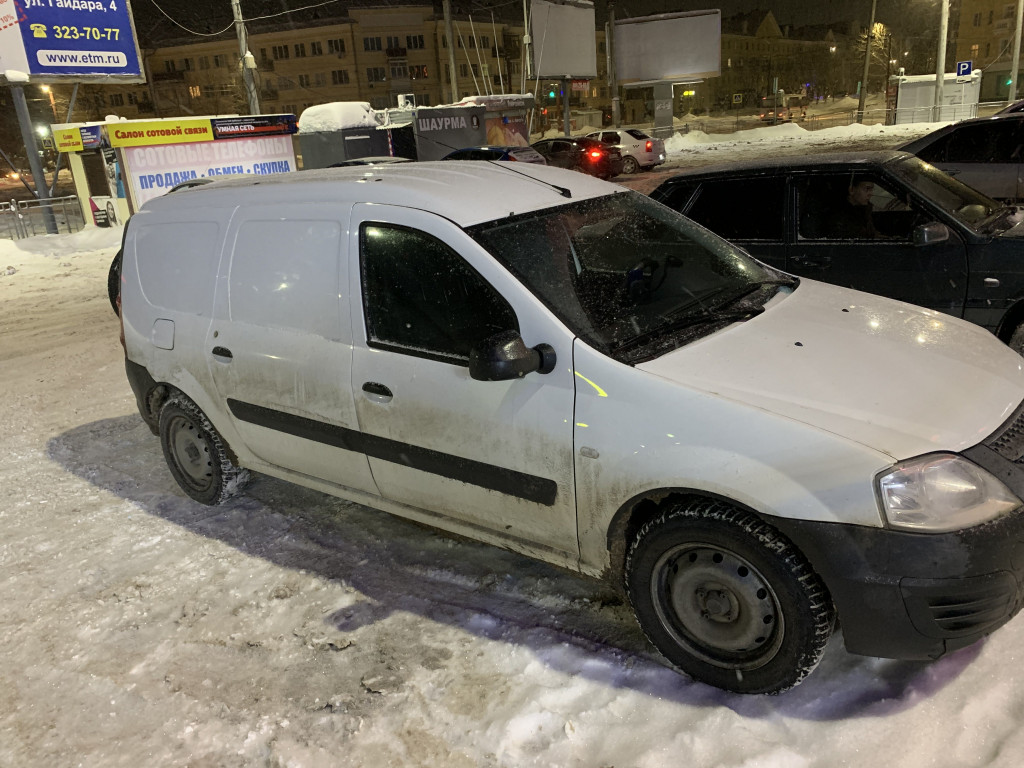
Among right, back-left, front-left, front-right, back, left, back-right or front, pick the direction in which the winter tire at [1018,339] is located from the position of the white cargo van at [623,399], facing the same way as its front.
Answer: left

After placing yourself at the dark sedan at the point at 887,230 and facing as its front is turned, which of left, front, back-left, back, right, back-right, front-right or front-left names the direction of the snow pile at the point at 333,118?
back

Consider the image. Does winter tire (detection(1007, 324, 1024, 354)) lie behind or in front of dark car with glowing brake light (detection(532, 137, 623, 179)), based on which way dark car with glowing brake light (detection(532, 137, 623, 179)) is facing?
behind

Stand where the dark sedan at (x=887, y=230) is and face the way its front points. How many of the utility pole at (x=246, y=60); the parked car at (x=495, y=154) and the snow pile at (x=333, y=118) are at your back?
3

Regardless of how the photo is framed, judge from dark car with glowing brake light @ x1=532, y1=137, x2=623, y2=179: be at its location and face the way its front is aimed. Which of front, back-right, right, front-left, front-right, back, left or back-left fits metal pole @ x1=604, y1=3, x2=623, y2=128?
front-right

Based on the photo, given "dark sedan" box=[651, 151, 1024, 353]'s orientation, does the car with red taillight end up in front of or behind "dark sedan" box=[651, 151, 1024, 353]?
behind

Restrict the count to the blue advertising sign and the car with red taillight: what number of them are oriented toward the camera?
1

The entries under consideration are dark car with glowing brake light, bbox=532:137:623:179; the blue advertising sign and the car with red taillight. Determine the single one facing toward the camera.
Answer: the blue advertising sign

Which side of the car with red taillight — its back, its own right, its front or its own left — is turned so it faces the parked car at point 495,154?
left

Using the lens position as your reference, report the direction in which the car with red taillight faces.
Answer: facing away from the viewer and to the left of the viewer

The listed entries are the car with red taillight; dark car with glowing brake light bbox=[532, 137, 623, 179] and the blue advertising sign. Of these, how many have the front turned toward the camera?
1

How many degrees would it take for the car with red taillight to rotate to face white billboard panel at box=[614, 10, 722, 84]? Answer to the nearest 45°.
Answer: approximately 45° to its right

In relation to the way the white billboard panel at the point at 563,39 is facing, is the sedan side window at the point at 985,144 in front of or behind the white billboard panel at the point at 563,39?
in front

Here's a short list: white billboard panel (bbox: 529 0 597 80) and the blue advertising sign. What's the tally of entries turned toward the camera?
2

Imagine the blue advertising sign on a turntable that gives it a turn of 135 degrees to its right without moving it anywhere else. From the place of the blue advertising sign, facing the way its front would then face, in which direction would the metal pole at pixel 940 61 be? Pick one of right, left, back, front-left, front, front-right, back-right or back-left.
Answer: back-right

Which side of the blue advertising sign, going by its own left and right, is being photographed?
front

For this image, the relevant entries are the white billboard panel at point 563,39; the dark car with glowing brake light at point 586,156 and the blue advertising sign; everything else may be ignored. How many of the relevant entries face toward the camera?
2

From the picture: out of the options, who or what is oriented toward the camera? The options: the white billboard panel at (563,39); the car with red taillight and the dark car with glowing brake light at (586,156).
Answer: the white billboard panel
